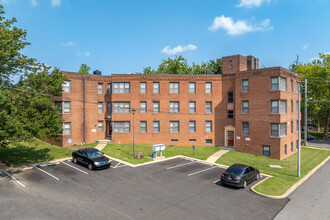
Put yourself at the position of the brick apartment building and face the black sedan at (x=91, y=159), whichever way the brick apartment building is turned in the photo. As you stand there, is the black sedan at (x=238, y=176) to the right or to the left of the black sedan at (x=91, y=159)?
left

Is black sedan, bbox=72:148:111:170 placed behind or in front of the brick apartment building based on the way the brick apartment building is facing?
in front

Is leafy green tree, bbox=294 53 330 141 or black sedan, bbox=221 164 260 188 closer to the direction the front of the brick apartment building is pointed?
the black sedan

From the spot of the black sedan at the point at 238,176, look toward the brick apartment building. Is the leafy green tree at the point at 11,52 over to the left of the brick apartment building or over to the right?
left

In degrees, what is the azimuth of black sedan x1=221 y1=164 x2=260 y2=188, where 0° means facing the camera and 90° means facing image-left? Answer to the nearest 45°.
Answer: approximately 225°

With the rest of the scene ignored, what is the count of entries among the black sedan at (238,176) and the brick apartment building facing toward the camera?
1
